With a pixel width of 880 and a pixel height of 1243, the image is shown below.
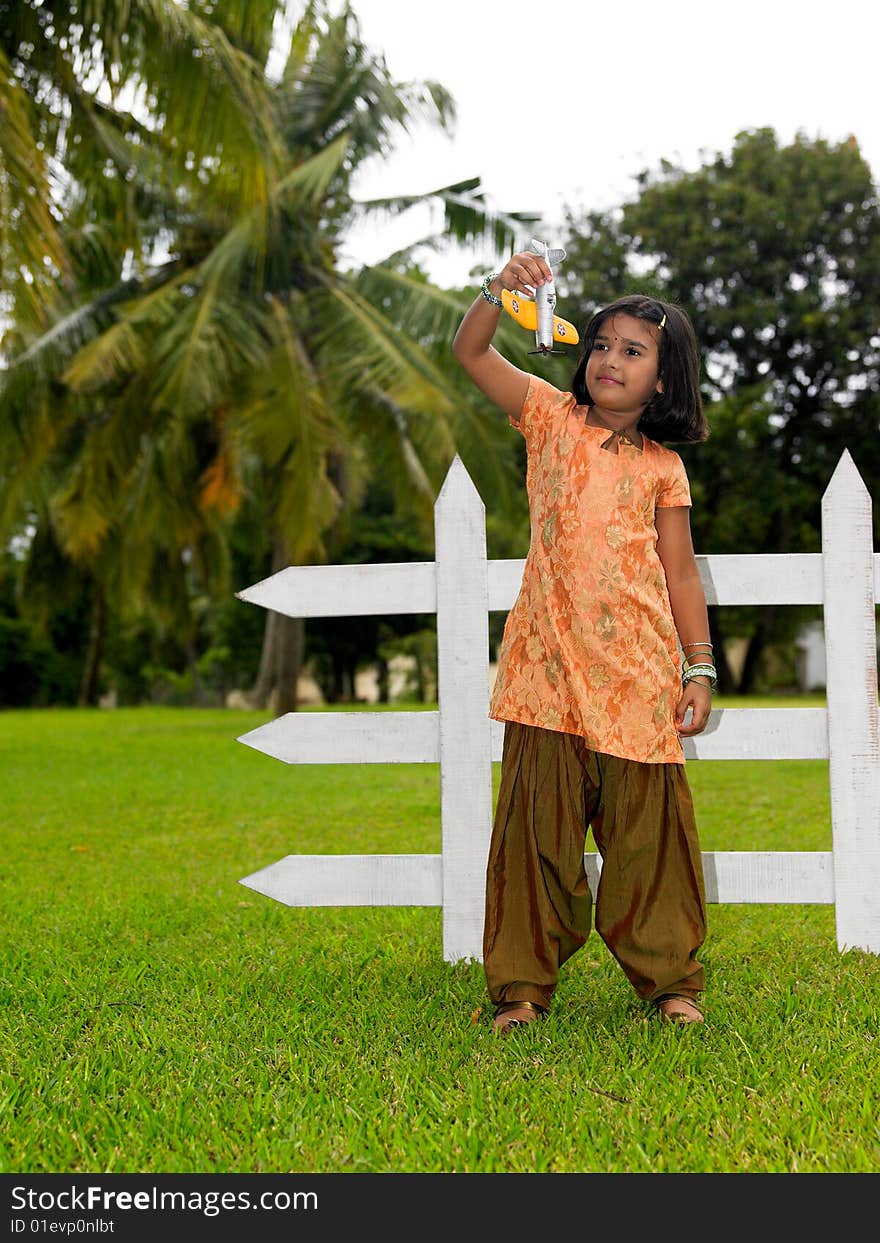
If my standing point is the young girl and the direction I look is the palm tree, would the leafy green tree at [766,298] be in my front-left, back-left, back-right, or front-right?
front-right

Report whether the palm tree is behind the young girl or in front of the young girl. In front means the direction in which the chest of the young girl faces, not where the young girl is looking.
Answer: behind

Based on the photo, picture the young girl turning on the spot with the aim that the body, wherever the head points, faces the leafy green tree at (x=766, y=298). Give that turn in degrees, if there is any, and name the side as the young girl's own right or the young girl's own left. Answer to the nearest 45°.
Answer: approximately 180°

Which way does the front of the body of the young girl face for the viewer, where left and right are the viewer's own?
facing the viewer

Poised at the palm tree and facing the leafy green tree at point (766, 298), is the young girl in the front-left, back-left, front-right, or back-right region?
back-right

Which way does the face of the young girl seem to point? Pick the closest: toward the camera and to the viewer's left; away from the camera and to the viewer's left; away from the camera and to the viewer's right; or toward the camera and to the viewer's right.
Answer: toward the camera and to the viewer's left

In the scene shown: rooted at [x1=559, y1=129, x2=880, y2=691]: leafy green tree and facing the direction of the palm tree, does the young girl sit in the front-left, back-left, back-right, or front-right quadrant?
front-left
